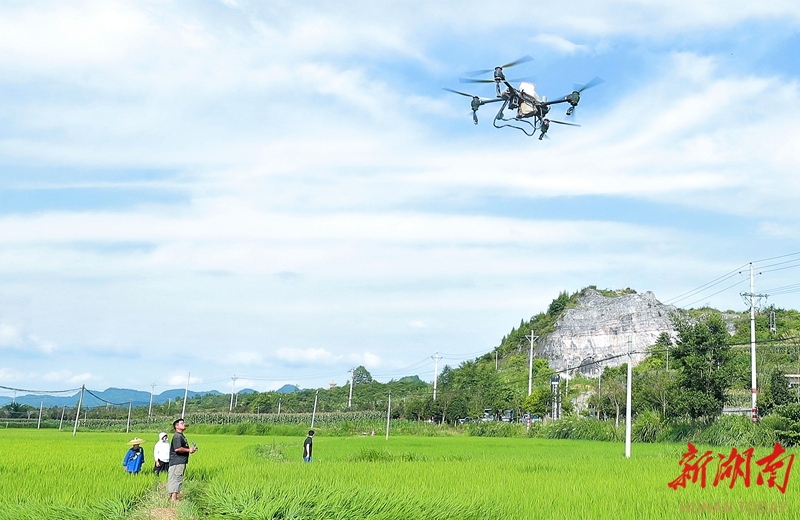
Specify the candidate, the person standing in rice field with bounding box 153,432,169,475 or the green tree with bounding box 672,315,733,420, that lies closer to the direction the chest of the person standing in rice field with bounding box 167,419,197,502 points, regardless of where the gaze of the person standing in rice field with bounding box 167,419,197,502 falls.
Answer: the green tree

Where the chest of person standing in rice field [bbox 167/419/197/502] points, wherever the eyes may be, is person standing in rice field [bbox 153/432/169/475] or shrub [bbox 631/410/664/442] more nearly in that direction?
the shrub

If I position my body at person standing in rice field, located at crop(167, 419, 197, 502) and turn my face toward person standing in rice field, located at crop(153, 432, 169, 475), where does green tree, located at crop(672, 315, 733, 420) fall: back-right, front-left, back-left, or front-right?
front-right

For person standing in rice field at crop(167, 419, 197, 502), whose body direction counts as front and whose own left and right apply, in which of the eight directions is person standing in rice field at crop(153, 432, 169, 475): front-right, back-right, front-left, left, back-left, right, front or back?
left

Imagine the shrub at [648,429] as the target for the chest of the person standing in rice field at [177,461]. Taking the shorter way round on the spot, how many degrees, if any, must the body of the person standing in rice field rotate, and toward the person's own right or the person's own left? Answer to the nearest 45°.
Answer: approximately 45° to the person's own left

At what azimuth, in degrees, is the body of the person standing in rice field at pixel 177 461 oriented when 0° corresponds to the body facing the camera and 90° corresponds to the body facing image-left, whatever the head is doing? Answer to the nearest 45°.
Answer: approximately 270°

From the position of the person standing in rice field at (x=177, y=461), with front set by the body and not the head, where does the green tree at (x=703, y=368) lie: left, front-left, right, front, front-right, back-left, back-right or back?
front-left
